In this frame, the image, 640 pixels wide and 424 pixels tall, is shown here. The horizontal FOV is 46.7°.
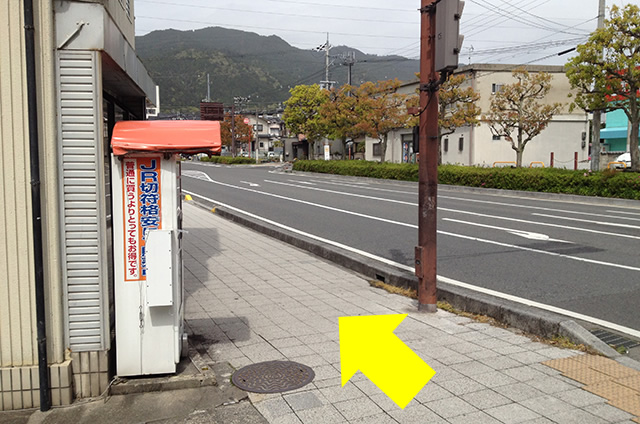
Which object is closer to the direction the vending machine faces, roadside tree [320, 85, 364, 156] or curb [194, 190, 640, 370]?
the curb

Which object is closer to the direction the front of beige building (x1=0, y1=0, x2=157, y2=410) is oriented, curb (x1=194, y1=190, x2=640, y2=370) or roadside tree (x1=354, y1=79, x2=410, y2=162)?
the curb

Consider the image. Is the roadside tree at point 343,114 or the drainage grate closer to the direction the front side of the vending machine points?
the drainage grate

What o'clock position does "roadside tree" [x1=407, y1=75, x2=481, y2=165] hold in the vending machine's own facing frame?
The roadside tree is roughly at 10 o'clock from the vending machine.

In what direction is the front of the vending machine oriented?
to the viewer's right

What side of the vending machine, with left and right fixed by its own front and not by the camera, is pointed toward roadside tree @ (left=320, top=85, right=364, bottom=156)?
left

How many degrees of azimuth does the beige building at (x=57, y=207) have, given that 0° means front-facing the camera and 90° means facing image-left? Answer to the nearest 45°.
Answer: approximately 270°

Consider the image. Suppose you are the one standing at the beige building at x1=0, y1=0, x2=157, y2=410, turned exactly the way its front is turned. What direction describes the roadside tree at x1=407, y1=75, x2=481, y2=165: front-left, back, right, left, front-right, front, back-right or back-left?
front-left

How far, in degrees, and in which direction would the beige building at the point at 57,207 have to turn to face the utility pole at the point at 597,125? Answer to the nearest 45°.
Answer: approximately 45° to its left

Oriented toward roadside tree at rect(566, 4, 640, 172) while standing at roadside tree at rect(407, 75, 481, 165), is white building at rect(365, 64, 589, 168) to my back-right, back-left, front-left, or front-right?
back-left

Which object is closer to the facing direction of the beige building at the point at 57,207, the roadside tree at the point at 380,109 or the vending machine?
the vending machine
